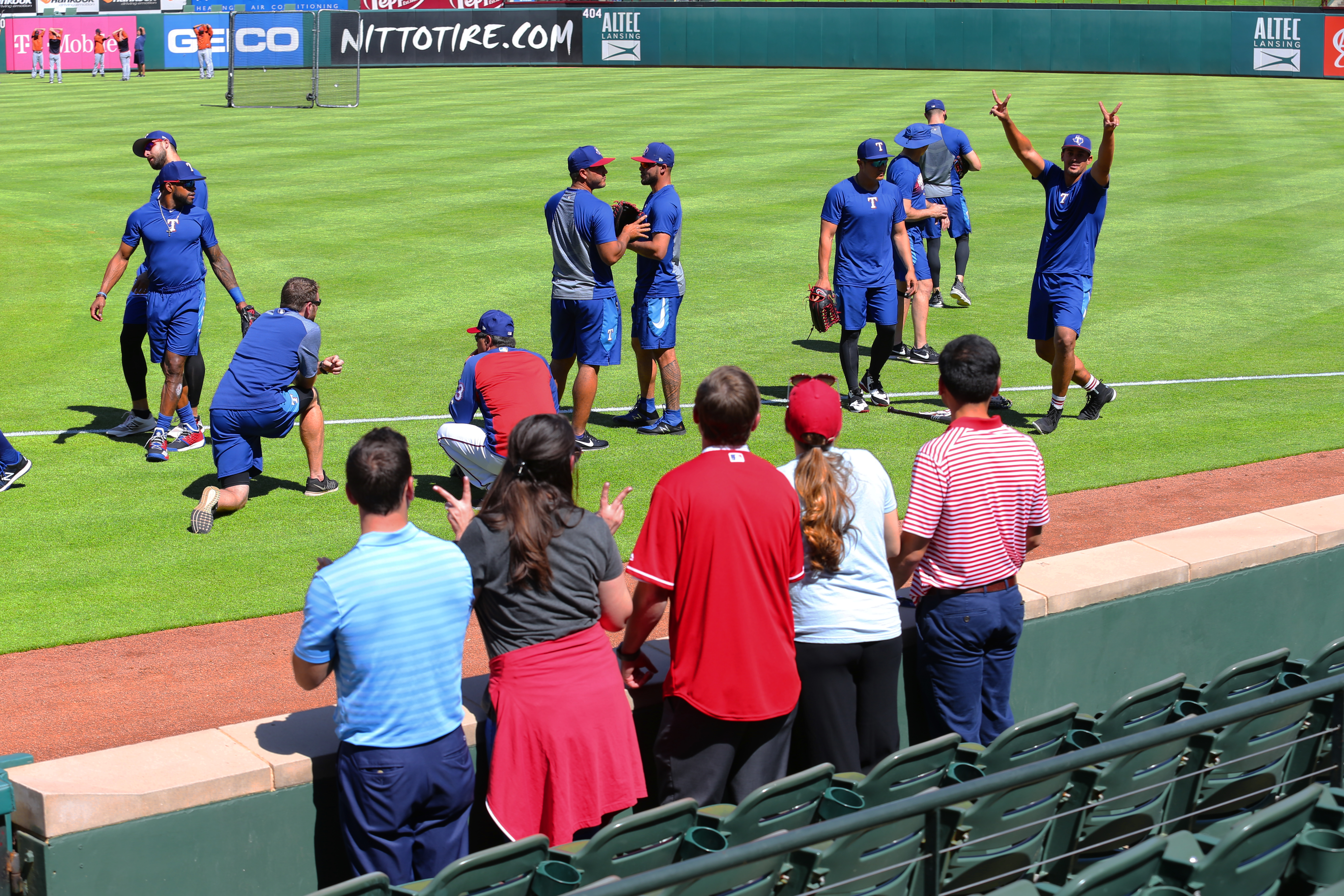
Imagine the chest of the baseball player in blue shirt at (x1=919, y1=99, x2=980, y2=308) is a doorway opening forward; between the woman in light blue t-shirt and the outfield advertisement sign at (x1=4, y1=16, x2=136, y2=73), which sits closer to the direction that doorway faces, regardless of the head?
the outfield advertisement sign

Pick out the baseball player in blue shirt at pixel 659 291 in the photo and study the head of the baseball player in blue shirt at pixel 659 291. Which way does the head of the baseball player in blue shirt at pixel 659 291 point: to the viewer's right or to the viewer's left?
to the viewer's left

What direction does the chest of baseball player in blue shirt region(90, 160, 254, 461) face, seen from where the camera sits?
toward the camera

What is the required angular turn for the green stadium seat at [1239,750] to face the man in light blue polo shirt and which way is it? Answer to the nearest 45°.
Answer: approximately 90° to its left

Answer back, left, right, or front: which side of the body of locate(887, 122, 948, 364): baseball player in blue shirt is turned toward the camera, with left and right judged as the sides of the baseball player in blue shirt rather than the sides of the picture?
right

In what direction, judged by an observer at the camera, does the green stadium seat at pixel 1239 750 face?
facing away from the viewer and to the left of the viewer

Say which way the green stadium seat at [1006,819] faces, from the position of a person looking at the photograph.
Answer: facing away from the viewer and to the left of the viewer

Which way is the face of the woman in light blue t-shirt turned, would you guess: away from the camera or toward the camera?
away from the camera

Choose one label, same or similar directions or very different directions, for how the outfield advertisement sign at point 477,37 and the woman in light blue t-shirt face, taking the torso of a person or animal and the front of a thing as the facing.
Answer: very different directions

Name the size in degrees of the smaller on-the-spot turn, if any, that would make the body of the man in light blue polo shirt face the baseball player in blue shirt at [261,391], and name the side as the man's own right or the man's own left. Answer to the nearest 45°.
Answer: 0° — they already face them

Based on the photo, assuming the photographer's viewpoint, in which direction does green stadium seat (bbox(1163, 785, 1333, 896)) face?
facing away from the viewer and to the left of the viewer

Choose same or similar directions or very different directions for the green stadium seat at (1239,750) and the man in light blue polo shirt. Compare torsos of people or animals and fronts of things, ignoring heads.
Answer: same or similar directions

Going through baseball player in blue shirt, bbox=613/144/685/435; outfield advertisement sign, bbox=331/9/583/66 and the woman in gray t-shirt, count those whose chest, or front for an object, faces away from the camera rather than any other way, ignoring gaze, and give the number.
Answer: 1

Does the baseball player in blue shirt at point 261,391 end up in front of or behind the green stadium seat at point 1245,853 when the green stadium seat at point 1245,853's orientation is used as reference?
in front
